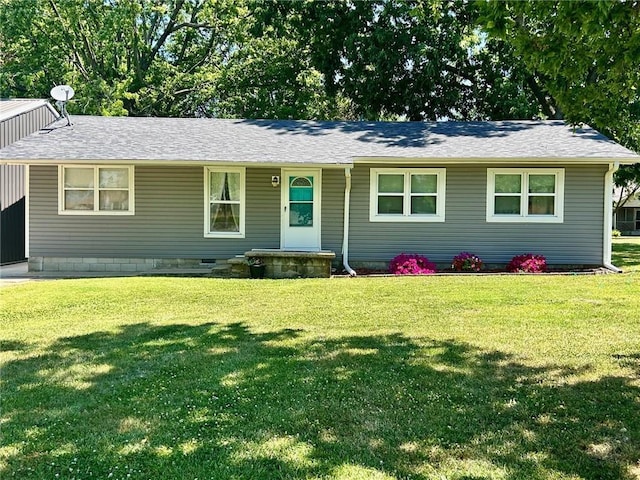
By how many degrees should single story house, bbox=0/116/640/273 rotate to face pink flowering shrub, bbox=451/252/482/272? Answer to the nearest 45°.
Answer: approximately 90° to its left

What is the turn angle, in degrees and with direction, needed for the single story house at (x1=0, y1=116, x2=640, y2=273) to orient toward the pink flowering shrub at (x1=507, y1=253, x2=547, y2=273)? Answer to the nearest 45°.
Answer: approximately 90° to its left

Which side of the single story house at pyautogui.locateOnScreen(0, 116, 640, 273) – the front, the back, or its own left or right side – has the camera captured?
front

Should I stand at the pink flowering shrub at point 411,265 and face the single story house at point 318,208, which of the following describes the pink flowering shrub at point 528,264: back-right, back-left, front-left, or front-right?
back-right
